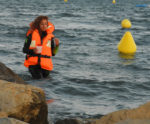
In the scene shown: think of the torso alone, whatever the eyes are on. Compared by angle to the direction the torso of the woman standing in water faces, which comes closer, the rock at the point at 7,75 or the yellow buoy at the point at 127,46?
the rock

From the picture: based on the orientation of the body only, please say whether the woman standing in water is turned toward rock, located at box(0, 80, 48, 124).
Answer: yes

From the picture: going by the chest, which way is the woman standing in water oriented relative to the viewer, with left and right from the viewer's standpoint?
facing the viewer

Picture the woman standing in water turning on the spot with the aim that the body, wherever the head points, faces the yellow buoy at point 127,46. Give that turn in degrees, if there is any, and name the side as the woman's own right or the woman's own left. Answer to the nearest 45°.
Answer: approximately 135° to the woman's own left

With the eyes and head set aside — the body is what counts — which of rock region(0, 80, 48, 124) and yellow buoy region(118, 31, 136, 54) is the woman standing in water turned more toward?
the rock

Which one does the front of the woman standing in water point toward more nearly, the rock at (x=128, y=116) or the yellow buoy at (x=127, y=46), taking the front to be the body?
the rock

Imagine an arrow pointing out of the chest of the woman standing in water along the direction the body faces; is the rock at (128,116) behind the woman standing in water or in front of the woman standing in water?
in front

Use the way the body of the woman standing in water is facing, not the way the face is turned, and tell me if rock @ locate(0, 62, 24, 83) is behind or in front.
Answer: in front

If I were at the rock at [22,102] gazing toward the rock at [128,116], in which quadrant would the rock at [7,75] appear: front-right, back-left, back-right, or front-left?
back-left
